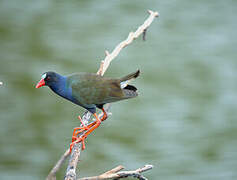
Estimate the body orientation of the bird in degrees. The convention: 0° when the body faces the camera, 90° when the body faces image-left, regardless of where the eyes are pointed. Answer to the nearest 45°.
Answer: approximately 90°
